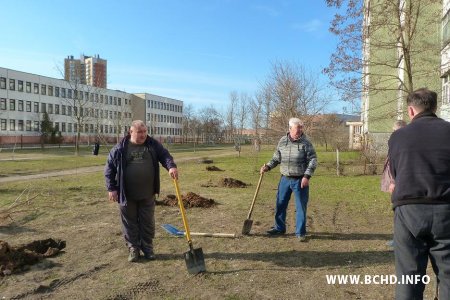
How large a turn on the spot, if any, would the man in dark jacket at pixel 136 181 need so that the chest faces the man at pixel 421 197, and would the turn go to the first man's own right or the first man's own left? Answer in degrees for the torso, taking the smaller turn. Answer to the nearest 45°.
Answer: approximately 45° to the first man's own left

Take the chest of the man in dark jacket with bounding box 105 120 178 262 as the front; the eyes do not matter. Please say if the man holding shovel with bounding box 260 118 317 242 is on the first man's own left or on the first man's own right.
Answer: on the first man's own left

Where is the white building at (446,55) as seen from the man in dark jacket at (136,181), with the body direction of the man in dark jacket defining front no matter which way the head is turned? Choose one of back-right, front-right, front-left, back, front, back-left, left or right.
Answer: back-left

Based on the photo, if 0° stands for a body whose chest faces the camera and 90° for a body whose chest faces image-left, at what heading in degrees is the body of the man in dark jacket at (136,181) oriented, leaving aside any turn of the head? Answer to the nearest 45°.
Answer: approximately 0°

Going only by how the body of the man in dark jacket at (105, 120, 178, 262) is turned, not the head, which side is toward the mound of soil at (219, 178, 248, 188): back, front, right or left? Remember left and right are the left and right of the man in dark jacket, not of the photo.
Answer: back

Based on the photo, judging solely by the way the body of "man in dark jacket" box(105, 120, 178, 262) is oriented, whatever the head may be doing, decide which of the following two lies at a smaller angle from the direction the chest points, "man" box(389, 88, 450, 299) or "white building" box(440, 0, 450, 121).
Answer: the man
